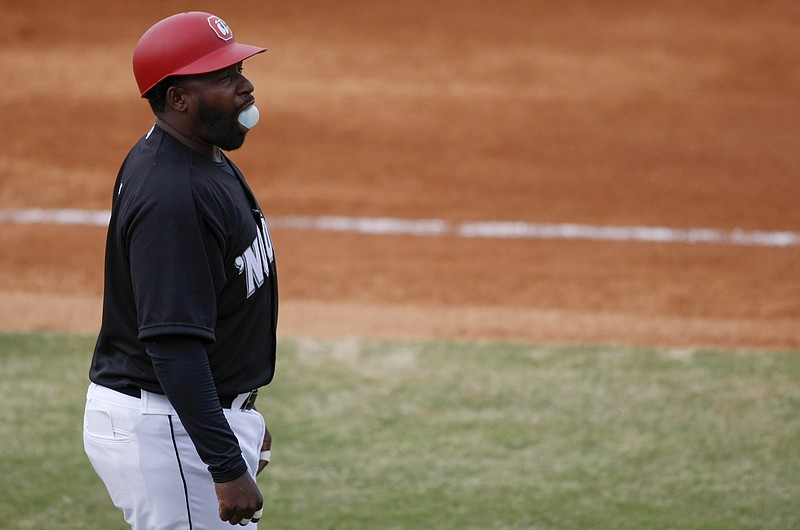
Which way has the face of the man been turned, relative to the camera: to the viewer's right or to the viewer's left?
to the viewer's right

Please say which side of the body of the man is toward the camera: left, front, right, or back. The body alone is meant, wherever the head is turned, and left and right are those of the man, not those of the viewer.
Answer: right
